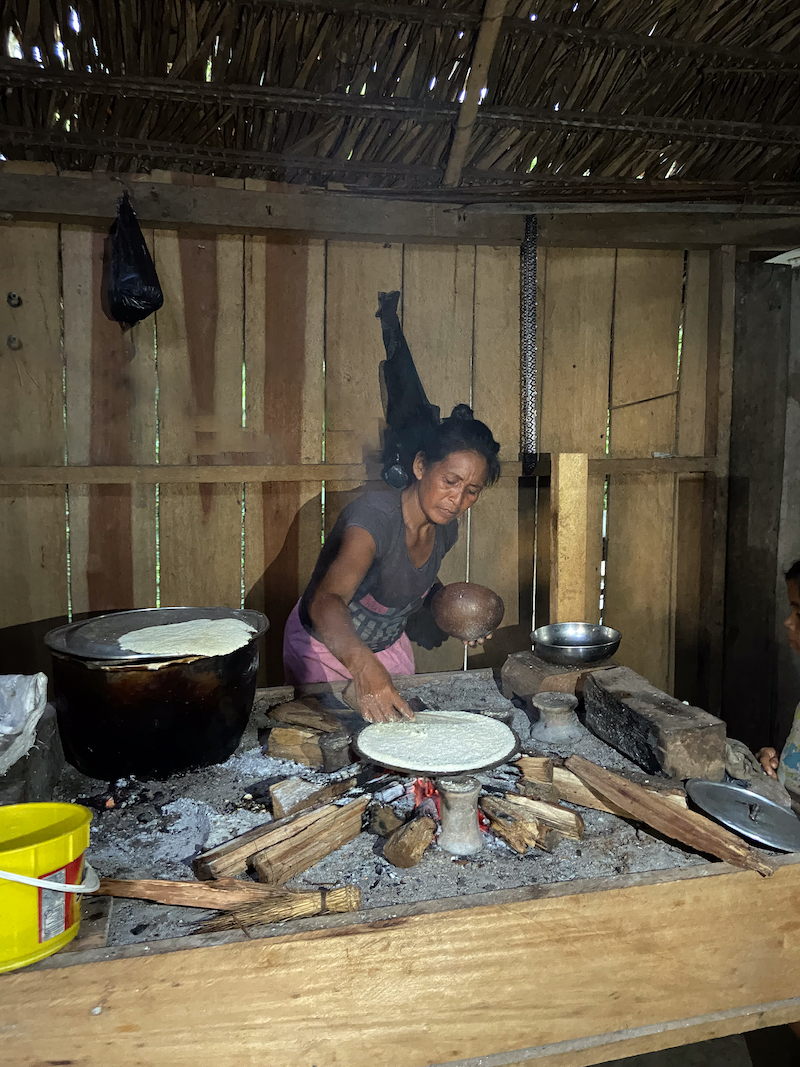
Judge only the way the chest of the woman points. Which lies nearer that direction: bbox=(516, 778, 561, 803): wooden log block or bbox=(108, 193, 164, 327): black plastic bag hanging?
the wooden log block

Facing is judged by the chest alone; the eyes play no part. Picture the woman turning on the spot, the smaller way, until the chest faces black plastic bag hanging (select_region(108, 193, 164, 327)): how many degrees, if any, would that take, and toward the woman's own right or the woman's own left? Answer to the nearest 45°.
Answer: approximately 135° to the woman's own right

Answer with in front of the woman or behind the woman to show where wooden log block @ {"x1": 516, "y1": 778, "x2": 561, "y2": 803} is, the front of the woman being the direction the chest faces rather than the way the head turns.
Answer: in front

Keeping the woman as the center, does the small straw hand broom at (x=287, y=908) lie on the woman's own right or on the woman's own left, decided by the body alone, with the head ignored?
on the woman's own right

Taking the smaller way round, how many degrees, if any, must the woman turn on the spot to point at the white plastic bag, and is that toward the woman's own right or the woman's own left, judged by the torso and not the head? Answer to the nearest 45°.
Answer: approximately 90° to the woman's own right

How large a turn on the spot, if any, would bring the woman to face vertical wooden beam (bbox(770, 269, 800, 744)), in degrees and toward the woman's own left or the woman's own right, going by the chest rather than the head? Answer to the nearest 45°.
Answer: approximately 90° to the woman's own left

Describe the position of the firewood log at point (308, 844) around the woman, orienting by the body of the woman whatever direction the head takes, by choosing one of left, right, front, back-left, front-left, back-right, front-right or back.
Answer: front-right

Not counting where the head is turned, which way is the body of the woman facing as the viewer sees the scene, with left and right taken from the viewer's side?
facing the viewer and to the right of the viewer

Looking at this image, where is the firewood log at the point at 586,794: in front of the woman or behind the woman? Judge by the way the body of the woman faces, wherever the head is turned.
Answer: in front

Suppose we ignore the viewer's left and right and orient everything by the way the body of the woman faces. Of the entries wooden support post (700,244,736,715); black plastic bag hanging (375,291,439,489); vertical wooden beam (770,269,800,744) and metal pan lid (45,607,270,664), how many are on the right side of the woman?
1
